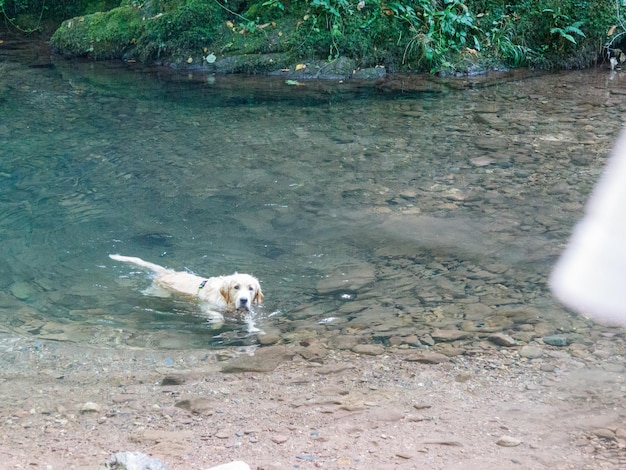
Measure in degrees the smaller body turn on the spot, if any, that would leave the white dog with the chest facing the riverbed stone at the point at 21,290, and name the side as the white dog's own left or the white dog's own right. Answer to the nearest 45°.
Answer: approximately 135° to the white dog's own right

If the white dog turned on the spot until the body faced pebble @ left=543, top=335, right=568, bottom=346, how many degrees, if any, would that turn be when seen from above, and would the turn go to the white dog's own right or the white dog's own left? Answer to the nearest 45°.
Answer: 0° — it already faces it

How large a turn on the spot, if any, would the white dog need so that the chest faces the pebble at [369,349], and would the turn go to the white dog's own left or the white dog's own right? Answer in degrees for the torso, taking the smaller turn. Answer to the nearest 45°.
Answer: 0° — it already faces it

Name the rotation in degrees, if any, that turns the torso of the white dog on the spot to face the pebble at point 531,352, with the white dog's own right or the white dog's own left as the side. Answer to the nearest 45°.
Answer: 0° — it already faces it

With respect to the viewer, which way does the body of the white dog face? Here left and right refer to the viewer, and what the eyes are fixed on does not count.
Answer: facing the viewer and to the right of the viewer

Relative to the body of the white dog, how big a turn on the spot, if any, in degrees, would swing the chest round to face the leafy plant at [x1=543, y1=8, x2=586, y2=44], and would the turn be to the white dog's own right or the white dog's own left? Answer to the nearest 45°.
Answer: approximately 90° to the white dog's own left

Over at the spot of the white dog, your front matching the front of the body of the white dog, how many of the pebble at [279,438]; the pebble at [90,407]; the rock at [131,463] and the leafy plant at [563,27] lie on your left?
1

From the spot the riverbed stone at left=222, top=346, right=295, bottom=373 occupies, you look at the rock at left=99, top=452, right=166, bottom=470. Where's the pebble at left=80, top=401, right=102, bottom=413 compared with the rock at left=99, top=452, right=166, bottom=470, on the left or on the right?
right

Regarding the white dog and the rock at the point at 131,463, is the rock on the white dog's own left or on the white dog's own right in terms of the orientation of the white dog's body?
on the white dog's own right

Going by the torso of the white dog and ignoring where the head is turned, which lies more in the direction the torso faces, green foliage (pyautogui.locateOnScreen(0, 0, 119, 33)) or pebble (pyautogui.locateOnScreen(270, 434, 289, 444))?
the pebble

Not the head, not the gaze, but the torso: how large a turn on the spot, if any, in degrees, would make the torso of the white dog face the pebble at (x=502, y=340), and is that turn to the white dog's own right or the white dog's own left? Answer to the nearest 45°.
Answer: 0° — it already faces it

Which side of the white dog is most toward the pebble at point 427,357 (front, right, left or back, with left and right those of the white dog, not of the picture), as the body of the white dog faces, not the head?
front

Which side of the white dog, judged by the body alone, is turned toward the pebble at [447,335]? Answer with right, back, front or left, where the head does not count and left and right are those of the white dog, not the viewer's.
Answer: front

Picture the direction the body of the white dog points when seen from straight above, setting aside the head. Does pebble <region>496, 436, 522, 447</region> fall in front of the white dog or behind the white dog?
in front

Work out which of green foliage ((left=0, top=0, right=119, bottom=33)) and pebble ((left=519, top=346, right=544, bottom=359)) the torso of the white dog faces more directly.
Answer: the pebble

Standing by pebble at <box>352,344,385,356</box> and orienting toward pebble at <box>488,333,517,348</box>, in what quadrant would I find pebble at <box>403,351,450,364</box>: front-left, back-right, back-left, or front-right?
front-right

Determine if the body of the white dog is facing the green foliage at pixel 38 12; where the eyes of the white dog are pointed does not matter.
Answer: no
